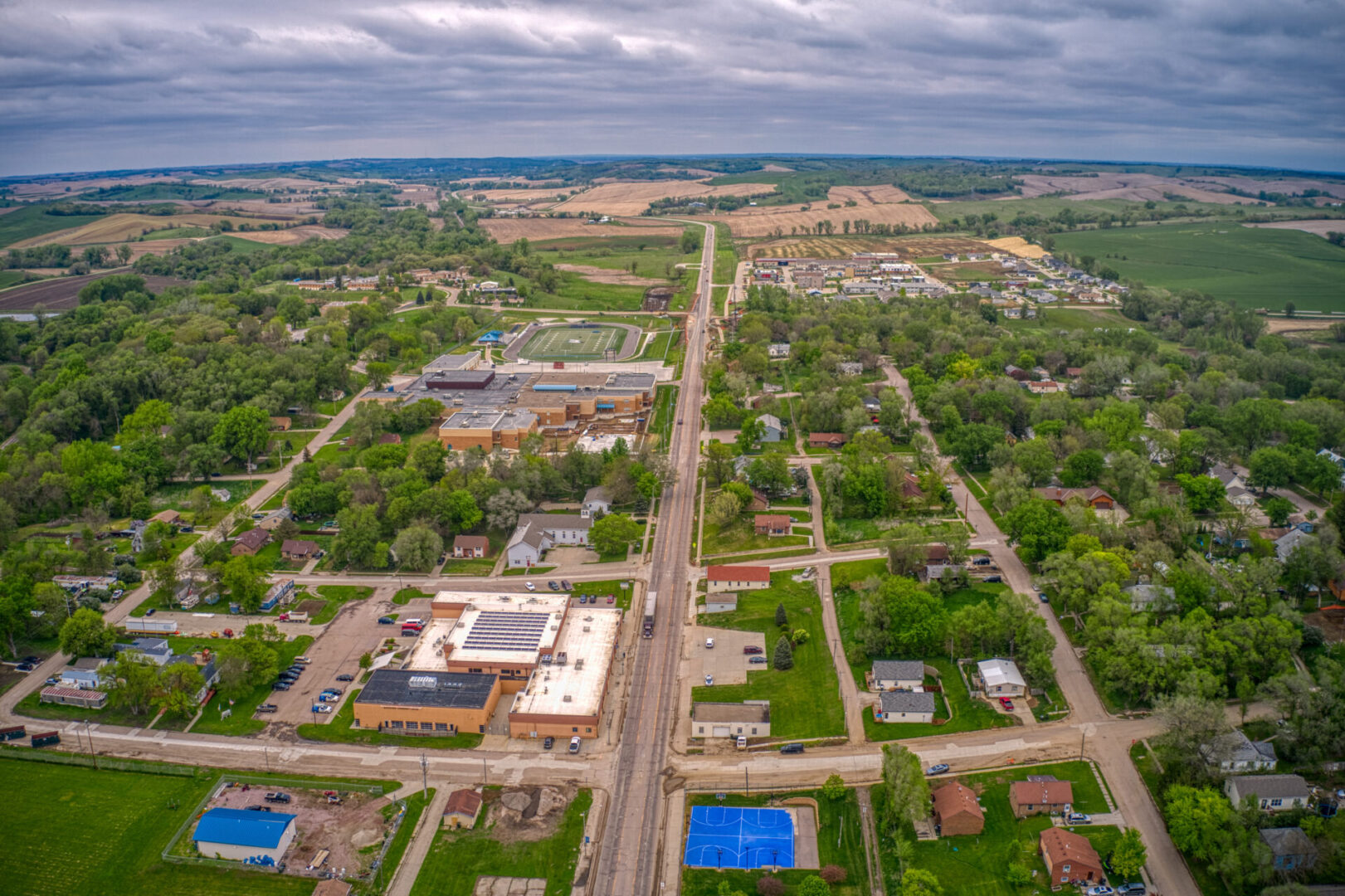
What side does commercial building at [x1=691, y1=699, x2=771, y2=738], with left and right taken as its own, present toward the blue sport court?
front

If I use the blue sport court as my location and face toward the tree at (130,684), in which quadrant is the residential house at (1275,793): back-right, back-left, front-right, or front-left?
back-right

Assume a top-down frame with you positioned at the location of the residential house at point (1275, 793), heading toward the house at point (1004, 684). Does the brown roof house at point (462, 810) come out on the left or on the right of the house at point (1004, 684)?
left

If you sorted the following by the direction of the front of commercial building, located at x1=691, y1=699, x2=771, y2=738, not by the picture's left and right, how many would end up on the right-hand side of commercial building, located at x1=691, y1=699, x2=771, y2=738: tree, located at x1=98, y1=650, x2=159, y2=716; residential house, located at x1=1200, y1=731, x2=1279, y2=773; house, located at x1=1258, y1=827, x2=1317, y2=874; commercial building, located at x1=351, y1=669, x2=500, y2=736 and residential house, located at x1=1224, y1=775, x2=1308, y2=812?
2

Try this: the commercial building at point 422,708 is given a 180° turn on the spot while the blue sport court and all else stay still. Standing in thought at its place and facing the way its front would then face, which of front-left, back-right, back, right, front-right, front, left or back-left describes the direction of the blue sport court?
back-right

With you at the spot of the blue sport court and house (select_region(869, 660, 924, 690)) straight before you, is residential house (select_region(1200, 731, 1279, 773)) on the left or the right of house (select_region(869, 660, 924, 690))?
right

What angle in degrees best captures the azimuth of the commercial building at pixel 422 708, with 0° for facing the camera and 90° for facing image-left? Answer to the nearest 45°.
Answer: approximately 0°

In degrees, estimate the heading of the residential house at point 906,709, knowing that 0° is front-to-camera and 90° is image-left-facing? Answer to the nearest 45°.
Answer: approximately 0°

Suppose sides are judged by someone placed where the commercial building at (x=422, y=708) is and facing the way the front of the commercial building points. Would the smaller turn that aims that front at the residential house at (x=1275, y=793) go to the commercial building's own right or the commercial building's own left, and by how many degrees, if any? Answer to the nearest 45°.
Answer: approximately 45° to the commercial building's own left

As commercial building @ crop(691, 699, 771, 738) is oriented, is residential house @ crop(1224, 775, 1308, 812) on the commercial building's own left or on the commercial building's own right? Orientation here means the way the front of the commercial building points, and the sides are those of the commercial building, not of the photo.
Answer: on the commercial building's own left

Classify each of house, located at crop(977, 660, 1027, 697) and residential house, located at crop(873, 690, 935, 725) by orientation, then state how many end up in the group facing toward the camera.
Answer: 2

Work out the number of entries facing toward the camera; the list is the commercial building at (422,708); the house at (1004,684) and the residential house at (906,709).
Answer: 3
